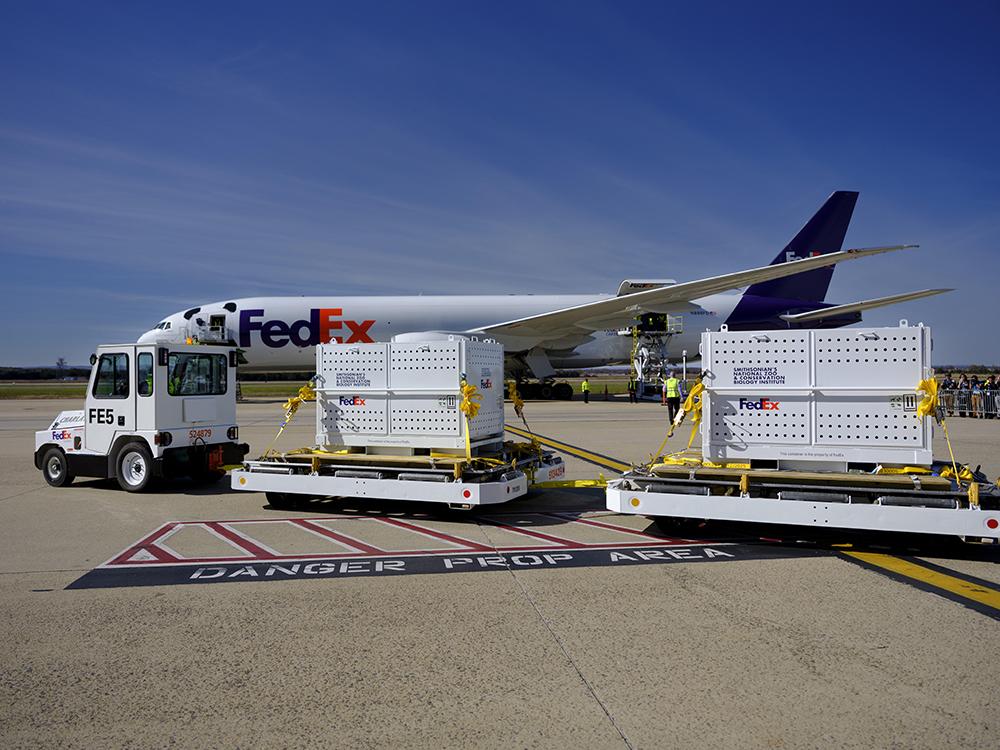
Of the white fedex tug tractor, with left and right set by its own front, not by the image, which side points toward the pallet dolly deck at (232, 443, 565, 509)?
back

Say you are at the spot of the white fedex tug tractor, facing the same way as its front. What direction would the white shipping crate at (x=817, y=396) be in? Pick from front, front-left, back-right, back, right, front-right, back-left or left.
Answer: back

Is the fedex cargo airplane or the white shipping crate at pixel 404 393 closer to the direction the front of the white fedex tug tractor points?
the fedex cargo airplane

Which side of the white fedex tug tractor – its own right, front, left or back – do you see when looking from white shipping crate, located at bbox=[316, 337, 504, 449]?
back

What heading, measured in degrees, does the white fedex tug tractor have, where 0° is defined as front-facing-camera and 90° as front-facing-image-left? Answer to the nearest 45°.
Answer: approximately 135°

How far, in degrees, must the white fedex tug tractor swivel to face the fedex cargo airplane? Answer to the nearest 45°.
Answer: approximately 90° to its right
